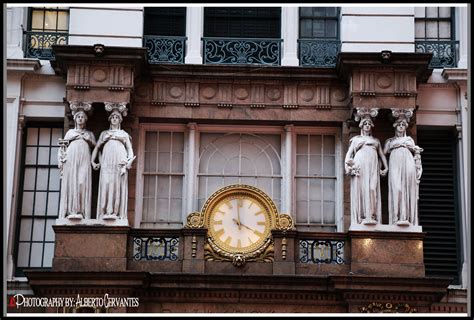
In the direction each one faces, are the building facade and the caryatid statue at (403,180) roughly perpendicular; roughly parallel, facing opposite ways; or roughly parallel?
roughly parallel

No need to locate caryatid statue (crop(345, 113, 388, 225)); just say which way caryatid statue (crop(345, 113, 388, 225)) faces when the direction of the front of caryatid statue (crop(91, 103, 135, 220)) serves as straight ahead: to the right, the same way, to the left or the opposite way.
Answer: the same way

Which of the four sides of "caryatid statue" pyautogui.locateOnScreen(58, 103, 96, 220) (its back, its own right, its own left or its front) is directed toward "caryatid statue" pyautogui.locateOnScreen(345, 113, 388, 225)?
left

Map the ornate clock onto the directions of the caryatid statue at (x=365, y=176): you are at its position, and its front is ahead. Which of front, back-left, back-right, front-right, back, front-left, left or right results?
right

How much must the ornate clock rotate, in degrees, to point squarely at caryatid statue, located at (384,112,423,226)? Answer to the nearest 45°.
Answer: approximately 90° to its left

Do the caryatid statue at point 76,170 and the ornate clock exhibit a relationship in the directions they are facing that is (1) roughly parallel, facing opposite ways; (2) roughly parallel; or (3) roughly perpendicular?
roughly parallel

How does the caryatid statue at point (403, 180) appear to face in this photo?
toward the camera

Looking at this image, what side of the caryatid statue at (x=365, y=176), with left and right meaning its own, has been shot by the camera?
front

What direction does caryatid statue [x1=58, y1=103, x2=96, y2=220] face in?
toward the camera

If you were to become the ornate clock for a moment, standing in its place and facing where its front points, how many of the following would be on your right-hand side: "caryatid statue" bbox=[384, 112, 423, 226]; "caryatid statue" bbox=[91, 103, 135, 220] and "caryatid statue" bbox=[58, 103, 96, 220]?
2

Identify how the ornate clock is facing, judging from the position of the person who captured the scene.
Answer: facing the viewer

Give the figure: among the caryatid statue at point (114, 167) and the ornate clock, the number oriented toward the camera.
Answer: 2

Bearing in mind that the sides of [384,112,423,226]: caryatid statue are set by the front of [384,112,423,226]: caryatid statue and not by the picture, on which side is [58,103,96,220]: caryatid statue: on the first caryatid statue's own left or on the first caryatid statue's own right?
on the first caryatid statue's own right

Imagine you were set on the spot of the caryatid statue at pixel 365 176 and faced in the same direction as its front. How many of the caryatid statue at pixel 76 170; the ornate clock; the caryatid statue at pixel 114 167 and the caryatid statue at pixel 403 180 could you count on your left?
1

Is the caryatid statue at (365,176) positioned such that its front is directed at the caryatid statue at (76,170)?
no

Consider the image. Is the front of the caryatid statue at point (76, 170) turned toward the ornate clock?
no

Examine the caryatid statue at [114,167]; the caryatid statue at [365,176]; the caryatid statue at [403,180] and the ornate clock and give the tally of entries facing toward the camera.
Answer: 4
